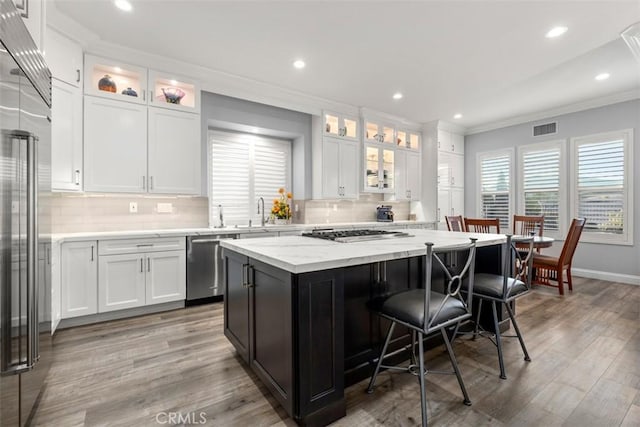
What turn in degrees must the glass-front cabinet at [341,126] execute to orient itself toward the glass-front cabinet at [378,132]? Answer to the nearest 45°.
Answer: approximately 90° to its left

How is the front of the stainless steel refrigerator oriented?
to the viewer's right

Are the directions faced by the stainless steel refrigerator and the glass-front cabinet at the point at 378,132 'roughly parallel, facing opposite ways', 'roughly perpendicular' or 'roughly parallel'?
roughly perpendicular

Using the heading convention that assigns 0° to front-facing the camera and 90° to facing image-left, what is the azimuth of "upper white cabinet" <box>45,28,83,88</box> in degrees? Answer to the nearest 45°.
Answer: approximately 315°

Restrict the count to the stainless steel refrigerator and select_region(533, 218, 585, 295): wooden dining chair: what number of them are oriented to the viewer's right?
1

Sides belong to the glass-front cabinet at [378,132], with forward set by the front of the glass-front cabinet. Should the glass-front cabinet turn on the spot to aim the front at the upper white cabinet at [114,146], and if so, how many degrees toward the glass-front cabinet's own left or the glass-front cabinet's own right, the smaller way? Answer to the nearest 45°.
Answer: approximately 90° to the glass-front cabinet's own right

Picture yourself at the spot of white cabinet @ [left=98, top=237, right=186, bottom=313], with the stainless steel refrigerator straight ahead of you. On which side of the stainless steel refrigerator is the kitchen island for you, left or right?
left

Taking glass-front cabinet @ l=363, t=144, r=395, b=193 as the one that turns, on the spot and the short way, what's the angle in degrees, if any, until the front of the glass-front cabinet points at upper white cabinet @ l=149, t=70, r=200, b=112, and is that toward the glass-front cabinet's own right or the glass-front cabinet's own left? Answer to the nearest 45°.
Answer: approximately 90° to the glass-front cabinet's own right
